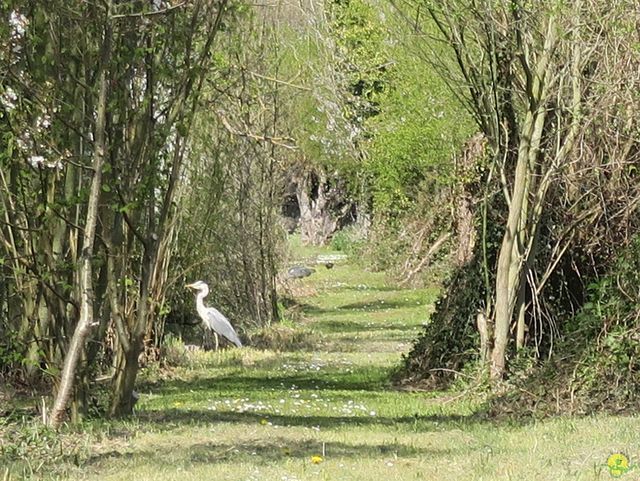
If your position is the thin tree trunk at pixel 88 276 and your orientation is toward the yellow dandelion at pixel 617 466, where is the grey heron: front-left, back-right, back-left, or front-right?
back-left

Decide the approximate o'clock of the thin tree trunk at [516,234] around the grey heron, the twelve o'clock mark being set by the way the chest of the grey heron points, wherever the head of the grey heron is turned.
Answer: The thin tree trunk is roughly at 8 o'clock from the grey heron.

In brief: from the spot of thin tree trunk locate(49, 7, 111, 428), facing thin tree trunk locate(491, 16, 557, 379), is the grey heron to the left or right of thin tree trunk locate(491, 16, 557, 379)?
left

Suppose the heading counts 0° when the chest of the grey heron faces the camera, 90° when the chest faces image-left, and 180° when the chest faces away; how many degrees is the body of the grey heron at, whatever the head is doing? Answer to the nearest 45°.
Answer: approximately 90°

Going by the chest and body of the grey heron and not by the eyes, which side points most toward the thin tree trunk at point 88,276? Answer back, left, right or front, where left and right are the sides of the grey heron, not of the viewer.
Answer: left
